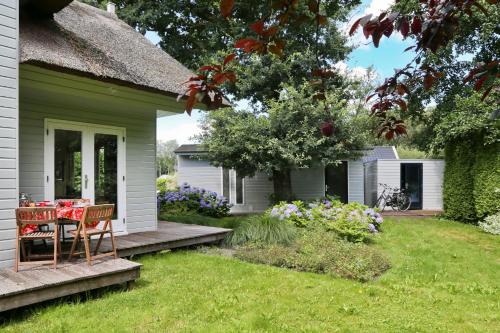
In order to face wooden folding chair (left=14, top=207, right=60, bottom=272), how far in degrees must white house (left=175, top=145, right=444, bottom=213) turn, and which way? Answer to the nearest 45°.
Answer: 0° — it already faces it

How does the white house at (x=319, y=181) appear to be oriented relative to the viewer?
toward the camera

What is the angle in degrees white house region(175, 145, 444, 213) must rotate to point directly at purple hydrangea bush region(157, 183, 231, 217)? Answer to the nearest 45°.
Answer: approximately 45° to its right

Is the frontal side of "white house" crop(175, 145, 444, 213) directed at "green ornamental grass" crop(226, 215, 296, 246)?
yes

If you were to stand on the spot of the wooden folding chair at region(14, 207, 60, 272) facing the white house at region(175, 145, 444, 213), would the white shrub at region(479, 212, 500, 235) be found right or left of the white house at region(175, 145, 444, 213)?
right

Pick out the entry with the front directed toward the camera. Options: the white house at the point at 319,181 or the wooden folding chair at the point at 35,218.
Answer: the white house

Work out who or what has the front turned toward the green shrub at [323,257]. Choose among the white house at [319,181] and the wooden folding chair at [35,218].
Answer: the white house

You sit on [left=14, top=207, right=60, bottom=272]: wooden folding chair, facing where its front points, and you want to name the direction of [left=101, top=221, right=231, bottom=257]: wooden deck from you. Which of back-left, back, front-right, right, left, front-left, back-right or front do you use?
front-right
